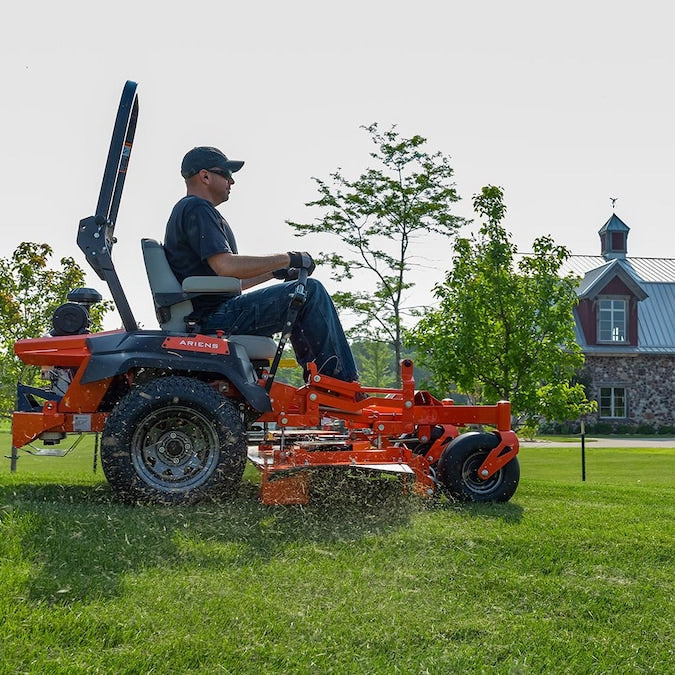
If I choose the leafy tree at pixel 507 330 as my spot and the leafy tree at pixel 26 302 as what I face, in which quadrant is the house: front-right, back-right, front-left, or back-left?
back-right

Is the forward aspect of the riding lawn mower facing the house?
no

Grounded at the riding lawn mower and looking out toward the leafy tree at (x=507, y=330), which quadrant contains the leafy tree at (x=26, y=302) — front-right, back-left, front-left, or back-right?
front-left

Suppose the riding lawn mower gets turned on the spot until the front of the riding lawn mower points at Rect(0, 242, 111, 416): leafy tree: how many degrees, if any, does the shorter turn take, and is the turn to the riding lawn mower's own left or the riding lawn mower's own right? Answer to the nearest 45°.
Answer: approximately 90° to the riding lawn mower's own left

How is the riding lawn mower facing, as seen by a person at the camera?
facing to the right of the viewer

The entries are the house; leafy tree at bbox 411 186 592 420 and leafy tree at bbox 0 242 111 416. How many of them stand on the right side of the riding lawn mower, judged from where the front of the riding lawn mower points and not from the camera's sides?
0

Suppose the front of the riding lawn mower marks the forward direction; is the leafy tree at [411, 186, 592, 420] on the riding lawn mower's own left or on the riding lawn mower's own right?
on the riding lawn mower's own left
